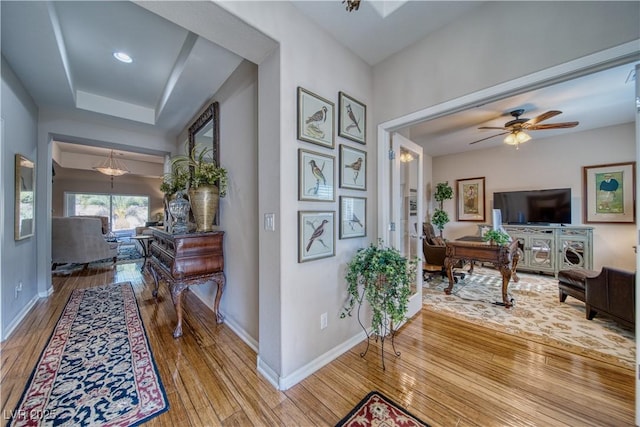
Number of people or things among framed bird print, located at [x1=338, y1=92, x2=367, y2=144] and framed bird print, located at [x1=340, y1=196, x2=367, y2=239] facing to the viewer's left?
0

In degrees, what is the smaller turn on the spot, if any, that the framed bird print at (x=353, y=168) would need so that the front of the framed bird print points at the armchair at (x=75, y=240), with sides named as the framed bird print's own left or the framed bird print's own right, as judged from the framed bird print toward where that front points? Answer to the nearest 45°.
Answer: approximately 135° to the framed bird print's own right

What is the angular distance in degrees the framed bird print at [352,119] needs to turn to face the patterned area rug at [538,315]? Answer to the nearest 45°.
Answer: approximately 90° to its left

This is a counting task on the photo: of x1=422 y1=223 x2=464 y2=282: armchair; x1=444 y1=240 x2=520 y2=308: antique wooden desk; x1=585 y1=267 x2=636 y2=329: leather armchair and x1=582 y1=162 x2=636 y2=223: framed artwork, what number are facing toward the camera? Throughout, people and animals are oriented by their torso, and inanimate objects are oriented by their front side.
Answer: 1

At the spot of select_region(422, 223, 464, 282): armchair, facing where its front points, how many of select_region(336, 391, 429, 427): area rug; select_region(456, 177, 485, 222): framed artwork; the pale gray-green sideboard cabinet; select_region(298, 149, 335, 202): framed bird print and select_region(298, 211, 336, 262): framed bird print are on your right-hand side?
3

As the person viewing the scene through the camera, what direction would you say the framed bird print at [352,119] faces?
facing the viewer and to the right of the viewer

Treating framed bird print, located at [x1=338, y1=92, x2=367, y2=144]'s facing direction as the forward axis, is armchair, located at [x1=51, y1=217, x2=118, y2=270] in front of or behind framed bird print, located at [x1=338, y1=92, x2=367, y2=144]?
behind

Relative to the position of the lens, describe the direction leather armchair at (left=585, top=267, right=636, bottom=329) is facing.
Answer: facing away from the viewer and to the left of the viewer

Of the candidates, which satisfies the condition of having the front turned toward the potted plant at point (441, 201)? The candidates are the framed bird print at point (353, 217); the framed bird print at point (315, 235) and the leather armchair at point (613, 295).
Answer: the leather armchair

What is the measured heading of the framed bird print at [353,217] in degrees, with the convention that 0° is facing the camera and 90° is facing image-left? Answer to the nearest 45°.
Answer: approximately 315°

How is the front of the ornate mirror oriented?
to the viewer's left

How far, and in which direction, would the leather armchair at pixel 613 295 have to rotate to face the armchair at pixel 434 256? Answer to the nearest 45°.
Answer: approximately 45° to its left
